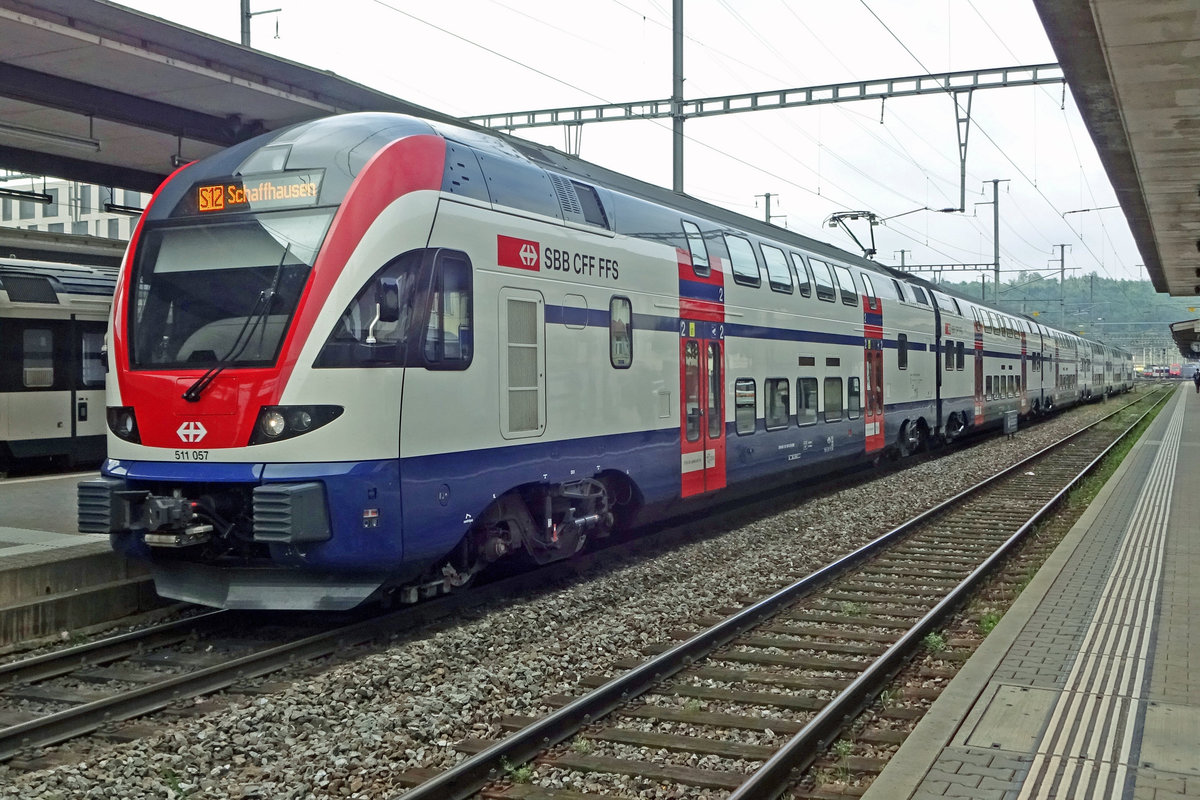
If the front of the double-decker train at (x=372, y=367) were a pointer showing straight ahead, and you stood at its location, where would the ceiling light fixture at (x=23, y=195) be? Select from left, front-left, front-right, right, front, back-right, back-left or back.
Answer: right

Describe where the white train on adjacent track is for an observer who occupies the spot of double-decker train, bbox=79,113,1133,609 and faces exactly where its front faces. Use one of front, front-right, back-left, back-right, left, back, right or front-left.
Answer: right

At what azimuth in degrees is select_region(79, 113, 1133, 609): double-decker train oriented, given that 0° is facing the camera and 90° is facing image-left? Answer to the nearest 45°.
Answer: approximately 45°

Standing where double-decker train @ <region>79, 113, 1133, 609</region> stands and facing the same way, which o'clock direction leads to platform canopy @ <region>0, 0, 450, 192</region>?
The platform canopy is roughly at 3 o'clock from the double-decker train.

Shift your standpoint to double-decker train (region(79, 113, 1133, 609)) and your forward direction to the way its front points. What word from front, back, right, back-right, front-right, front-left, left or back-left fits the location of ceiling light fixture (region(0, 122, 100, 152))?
front

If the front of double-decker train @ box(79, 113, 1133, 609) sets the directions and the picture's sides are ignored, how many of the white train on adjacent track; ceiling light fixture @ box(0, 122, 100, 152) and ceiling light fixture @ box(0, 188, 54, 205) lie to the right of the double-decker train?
3
